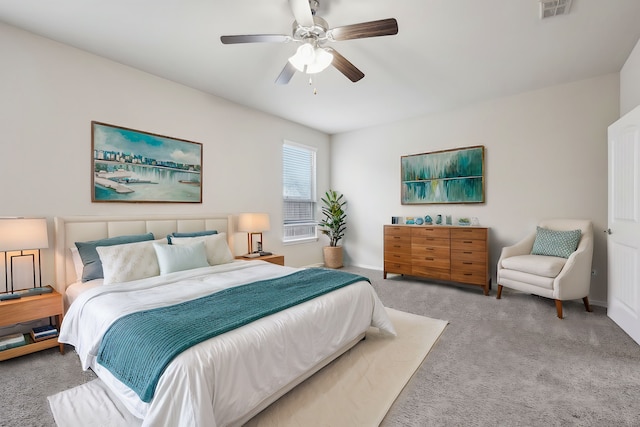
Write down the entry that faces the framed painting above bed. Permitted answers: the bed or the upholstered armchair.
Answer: the upholstered armchair

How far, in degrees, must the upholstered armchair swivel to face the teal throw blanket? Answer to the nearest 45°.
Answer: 0° — it already faces it

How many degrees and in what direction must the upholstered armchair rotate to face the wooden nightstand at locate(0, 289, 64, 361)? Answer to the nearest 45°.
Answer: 0° — it already faces it

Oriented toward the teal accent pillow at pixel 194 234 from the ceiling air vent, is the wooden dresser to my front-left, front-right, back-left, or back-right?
front-right

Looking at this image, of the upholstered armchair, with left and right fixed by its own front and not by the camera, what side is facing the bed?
front

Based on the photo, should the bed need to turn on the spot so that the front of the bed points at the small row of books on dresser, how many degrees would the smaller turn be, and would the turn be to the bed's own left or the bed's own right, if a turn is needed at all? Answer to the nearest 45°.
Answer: approximately 90° to the bed's own left

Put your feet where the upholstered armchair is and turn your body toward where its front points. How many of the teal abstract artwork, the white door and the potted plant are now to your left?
1

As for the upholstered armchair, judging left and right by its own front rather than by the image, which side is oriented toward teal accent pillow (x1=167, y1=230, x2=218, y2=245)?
front

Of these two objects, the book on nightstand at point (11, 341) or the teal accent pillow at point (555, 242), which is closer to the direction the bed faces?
the teal accent pillow

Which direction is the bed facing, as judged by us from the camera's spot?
facing the viewer and to the right of the viewer

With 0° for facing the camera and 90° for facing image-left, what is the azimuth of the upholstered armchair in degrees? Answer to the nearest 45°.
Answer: approximately 45°

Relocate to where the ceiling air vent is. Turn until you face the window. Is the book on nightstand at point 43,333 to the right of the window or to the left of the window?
left

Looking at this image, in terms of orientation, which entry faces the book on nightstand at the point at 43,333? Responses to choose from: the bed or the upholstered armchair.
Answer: the upholstered armchair

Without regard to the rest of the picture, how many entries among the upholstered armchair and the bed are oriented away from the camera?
0

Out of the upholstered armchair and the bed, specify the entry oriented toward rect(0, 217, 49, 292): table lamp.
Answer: the upholstered armchair

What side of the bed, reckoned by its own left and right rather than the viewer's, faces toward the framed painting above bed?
back
